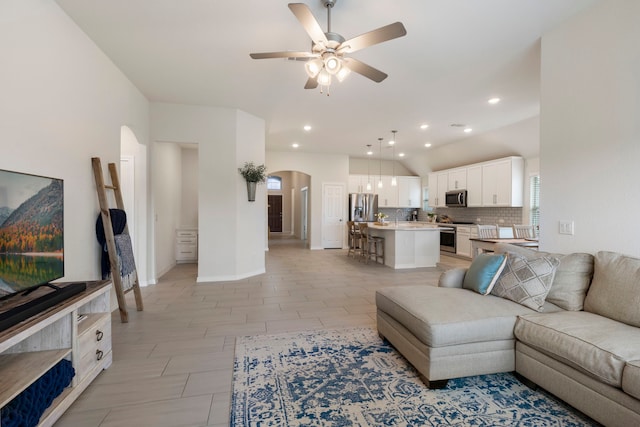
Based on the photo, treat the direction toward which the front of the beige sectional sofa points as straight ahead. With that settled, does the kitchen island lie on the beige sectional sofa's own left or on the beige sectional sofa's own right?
on the beige sectional sofa's own right

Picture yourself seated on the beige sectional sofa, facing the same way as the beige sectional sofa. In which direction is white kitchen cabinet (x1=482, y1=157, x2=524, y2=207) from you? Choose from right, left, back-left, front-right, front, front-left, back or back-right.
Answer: back-right

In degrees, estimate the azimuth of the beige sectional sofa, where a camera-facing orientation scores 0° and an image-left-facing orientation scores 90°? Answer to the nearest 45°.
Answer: approximately 45°

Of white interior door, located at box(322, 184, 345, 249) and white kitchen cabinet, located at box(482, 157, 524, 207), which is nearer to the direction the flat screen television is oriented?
the white kitchen cabinet

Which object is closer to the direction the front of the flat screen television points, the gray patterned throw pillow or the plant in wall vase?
the gray patterned throw pillow

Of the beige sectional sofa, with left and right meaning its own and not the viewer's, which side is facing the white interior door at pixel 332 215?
right

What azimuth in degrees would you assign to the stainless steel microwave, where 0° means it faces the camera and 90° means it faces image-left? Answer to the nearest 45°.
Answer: approximately 45°

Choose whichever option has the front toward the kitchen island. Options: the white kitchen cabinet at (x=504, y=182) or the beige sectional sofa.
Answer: the white kitchen cabinet

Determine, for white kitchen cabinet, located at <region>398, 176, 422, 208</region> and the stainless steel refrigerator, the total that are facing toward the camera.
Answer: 2

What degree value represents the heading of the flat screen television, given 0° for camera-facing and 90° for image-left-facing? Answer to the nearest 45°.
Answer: approximately 315°

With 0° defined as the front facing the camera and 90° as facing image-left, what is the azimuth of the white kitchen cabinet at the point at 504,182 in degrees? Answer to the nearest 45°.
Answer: approximately 45°

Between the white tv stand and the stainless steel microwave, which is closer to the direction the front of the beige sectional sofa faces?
the white tv stand

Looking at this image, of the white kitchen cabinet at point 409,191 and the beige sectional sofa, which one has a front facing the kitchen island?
the white kitchen cabinet
